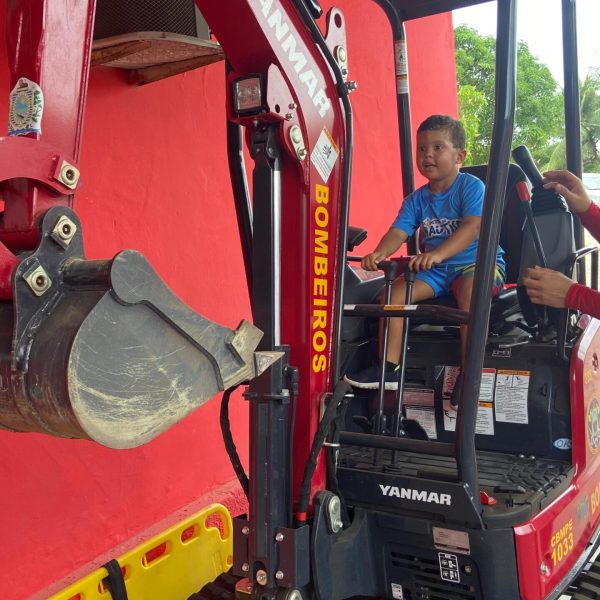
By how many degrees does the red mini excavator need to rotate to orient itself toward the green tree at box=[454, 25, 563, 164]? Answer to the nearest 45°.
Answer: approximately 135° to its right

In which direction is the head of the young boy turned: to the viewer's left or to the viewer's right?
to the viewer's left

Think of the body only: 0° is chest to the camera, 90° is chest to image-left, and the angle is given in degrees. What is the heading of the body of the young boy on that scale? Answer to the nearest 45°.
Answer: approximately 45°

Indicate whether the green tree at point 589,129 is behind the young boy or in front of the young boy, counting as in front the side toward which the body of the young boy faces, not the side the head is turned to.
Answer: behind

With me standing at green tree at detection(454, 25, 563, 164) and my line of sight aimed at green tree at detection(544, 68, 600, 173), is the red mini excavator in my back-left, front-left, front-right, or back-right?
back-right

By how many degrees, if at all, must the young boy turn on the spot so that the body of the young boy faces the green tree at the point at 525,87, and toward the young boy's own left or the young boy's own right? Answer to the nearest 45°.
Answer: approximately 135° to the young boy's own right
